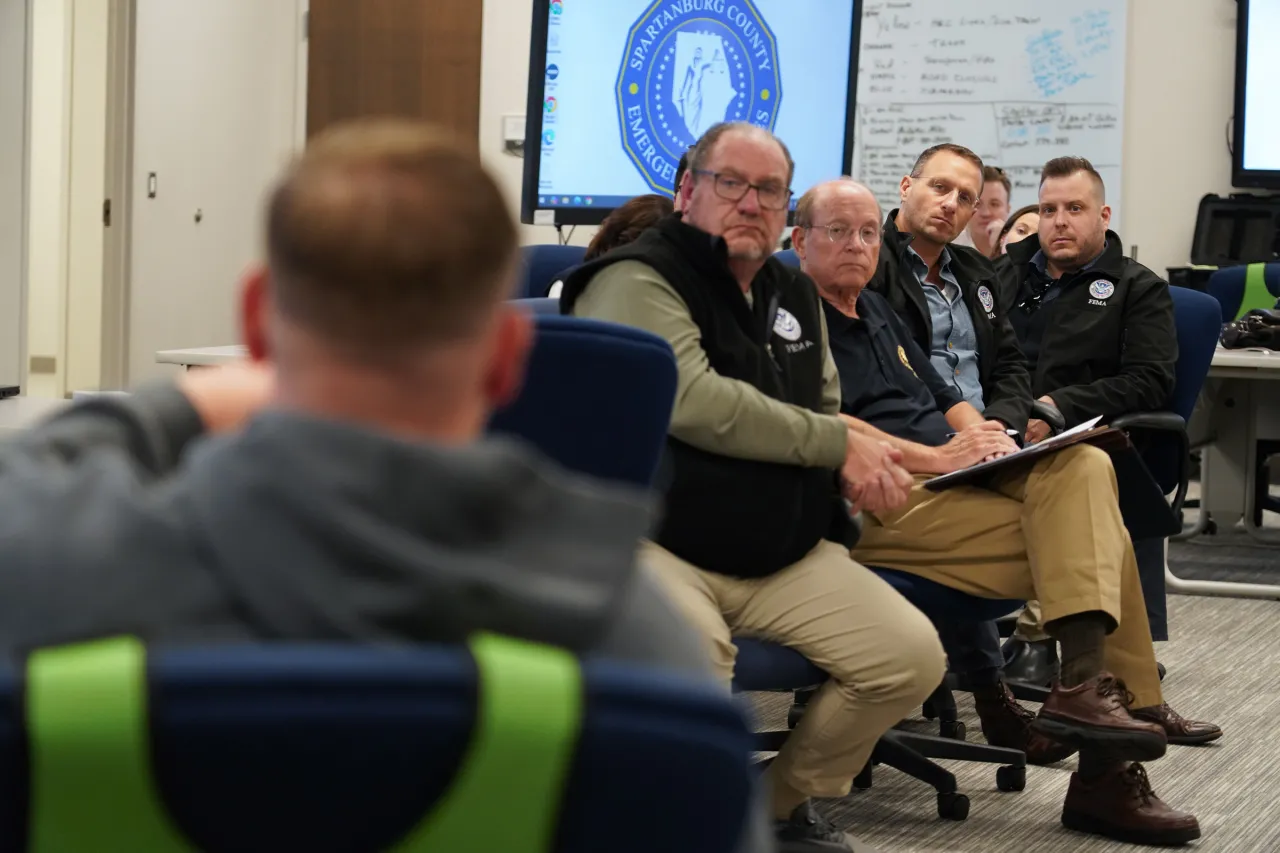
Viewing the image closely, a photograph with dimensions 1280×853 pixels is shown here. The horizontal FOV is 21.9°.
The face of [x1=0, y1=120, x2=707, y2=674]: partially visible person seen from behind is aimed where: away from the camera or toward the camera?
away from the camera

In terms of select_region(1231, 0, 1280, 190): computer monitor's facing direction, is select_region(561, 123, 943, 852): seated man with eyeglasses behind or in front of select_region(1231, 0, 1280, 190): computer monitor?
in front

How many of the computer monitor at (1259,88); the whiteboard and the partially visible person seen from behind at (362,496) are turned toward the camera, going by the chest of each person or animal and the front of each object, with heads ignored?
2

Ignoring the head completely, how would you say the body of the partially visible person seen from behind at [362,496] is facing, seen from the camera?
away from the camera

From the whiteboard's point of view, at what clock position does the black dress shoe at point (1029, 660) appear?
The black dress shoe is roughly at 12 o'clock from the whiteboard.
